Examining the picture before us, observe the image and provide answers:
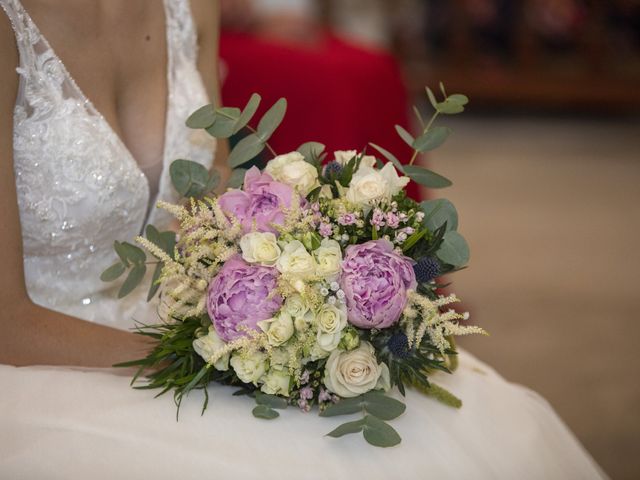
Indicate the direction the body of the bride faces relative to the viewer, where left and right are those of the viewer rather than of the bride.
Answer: facing the viewer and to the right of the viewer

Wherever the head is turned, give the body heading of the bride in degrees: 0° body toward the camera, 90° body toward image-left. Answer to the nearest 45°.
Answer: approximately 315°
